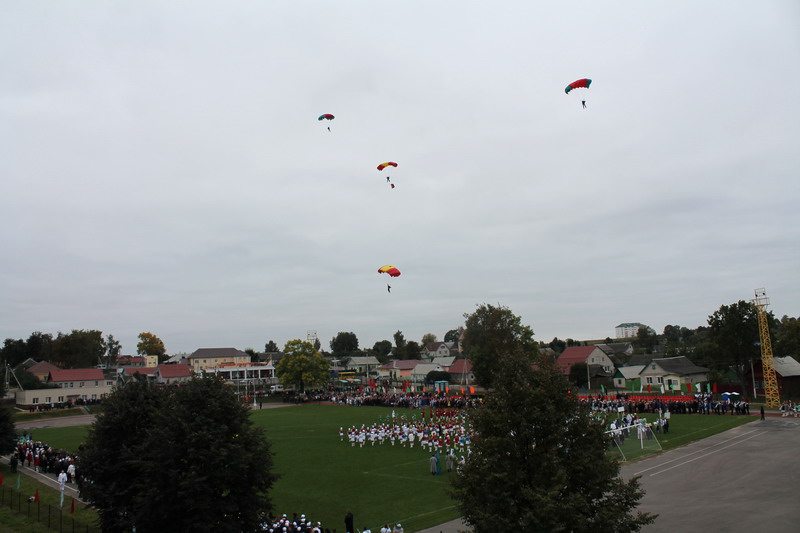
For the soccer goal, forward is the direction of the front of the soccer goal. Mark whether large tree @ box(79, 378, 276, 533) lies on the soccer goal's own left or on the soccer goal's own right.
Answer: on the soccer goal's own left

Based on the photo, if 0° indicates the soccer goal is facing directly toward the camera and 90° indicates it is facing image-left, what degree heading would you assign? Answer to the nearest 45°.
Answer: approximately 135°

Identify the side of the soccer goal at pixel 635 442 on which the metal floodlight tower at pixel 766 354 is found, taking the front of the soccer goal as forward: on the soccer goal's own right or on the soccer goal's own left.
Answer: on the soccer goal's own right

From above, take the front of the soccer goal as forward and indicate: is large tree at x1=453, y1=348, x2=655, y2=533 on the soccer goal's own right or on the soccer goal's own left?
on the soccer goal's own left

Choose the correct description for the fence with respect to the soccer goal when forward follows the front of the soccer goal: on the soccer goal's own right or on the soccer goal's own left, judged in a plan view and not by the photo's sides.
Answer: on the soccer goal's own left

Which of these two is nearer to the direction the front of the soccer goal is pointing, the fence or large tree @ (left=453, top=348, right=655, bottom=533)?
the fence
